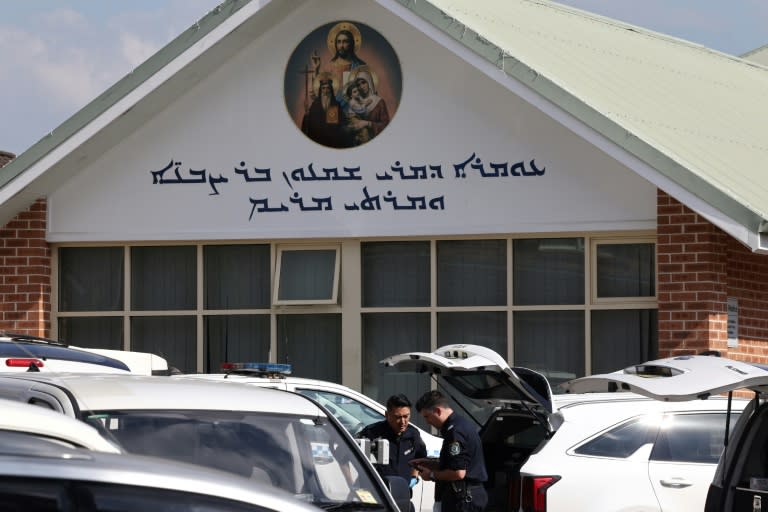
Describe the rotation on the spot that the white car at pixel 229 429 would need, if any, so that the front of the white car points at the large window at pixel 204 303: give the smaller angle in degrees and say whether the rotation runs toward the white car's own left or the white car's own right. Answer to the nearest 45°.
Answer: approximately 135° to the white car's own left

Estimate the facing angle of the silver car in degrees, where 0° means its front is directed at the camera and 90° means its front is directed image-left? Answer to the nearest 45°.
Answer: approximately 270°

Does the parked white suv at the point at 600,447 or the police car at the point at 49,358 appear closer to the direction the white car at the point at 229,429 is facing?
the parked white suv

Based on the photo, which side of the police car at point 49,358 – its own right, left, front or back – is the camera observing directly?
right

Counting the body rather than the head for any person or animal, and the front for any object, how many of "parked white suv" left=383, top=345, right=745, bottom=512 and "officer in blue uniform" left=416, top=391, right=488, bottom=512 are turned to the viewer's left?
1

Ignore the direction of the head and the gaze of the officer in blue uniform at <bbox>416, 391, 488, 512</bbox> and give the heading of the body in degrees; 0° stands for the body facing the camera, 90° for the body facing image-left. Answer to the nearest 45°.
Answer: approximately 90°

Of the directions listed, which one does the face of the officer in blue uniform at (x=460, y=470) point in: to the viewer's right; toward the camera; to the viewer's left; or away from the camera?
to the viewer's left

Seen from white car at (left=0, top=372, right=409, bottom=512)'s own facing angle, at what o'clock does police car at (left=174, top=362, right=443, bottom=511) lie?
police car at (left=174, top=362, right=443, bottom=511) is roughly at 8 o'clock from white car at (left=0, top=372, right=409, bottom=512).

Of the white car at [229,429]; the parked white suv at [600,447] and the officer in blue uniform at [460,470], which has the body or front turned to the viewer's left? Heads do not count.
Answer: the officer in blue uniform
